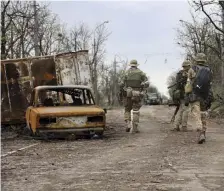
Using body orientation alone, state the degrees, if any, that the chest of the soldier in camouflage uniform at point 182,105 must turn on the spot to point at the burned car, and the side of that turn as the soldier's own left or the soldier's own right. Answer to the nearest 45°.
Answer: approximately 45° to the soldier's own left

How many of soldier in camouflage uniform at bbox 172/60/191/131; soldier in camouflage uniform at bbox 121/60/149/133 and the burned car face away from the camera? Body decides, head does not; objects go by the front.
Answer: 2

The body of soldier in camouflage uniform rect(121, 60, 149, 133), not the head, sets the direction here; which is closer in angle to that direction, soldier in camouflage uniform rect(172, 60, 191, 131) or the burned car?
the soldier in camouflage uniform

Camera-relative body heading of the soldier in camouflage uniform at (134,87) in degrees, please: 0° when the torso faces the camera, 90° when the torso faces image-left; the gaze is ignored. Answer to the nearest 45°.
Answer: approximately 180°

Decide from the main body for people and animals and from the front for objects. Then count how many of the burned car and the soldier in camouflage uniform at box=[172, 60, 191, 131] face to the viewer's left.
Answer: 1

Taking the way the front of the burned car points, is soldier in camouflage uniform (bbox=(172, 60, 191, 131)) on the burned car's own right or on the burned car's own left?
on the burned car's own right
